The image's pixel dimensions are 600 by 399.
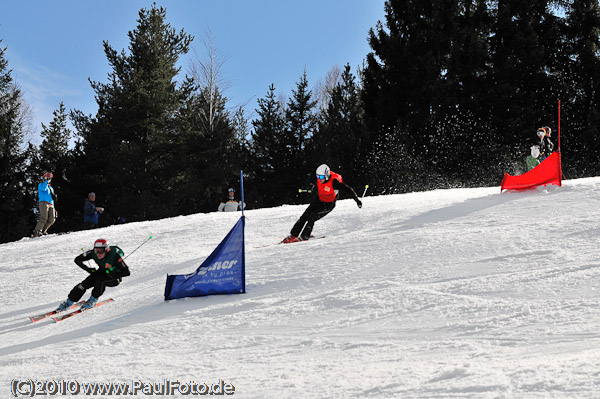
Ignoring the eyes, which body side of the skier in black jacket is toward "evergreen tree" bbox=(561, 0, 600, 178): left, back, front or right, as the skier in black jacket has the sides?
back

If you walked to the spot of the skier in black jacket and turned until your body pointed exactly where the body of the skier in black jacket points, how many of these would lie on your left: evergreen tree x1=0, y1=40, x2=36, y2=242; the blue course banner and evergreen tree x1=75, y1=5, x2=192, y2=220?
1

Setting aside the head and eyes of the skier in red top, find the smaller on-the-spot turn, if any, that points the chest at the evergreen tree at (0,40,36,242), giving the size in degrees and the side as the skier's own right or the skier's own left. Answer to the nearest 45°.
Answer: approximately 90° to the skier's own right

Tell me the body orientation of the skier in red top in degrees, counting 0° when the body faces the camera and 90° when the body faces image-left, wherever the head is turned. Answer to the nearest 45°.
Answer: approximately 45°

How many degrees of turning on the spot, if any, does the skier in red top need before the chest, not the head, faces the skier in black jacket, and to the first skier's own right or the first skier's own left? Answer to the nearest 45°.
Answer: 0° — they already face them

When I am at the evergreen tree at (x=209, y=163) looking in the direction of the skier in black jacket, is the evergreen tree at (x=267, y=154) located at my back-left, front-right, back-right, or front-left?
back-left

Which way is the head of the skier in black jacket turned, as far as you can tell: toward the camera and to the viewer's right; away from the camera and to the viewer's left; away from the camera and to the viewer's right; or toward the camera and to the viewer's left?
toward the camera and to the viewer's left

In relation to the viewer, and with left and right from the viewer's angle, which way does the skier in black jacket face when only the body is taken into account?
facing the viewer and to the left of the viewer

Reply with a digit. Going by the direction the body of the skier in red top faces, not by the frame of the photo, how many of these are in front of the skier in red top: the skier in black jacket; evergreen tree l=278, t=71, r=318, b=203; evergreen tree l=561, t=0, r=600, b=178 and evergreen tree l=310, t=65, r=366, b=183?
1

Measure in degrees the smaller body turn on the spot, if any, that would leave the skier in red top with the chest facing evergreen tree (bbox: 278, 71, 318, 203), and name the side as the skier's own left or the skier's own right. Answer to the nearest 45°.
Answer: approximately 135° to the skier's own right

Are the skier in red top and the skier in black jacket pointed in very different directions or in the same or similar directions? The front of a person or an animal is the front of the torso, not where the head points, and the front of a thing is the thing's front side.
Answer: same or similar directions

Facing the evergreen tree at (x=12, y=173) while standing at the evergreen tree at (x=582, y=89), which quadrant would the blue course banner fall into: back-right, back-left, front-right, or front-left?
front-left

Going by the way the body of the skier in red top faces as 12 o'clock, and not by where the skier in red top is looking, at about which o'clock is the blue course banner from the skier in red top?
The blue course banner is roughly at 11 o'clock from the skier in red top.

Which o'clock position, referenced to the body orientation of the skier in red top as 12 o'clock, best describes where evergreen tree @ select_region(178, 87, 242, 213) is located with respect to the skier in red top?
The evergreen tree is roughly at 4 o'clock from the skier in red top.

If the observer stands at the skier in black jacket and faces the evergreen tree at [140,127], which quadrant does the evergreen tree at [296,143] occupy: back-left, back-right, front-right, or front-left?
front-right

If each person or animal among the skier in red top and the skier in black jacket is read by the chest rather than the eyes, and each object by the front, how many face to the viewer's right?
0
